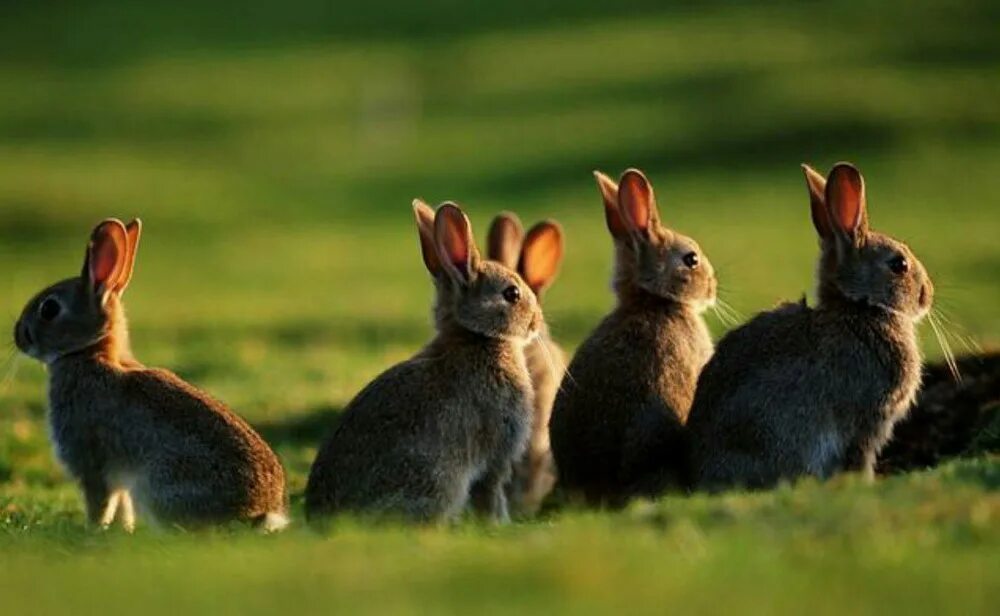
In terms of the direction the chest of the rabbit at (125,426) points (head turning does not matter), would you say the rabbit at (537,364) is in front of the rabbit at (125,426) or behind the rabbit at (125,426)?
behind

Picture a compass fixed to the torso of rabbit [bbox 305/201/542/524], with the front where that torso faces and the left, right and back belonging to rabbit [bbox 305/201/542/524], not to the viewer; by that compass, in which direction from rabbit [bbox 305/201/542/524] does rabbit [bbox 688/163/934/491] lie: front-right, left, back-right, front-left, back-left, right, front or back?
front

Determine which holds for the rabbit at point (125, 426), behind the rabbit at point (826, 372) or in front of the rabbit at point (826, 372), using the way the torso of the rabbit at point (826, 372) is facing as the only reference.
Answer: behind

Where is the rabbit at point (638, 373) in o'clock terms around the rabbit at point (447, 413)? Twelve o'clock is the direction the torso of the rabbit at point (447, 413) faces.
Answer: the rabbit at point (638, 373) is roughly at 11 o'clock from the rabbit at point (447, 413).

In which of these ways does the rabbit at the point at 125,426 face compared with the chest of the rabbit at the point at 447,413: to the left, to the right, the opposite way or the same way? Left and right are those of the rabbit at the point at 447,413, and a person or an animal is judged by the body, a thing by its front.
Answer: the opposite way

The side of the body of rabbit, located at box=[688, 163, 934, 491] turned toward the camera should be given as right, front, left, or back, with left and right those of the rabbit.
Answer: right

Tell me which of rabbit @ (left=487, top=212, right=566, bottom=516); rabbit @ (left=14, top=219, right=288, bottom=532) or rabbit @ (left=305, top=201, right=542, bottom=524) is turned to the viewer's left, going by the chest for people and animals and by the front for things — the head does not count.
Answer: rabbit @ (left=14, top=219, right=288, bottom=532)

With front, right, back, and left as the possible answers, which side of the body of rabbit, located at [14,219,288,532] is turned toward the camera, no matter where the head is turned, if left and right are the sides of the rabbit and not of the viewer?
left

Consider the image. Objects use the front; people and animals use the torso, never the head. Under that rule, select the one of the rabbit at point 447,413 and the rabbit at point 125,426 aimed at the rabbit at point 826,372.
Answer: the rabbit at point 447,413

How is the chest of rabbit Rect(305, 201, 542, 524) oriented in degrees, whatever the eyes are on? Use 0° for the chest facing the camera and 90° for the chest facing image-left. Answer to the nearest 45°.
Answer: approximately 270°
